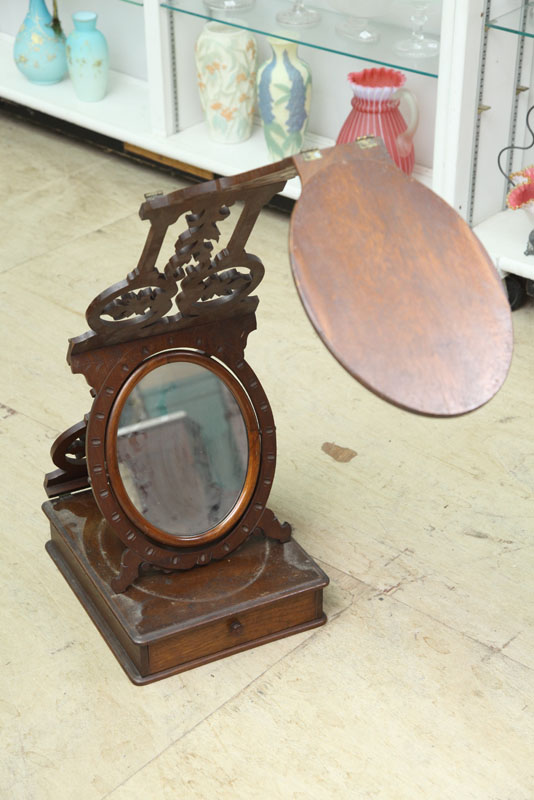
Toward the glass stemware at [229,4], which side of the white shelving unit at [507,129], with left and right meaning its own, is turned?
right

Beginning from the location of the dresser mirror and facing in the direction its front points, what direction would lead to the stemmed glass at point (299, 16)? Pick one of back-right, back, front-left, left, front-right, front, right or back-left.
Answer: back-left

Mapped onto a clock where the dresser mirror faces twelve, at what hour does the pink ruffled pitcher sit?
The pink ruffled pitcher is roughly at 8 o'clock from the dresser mirror.

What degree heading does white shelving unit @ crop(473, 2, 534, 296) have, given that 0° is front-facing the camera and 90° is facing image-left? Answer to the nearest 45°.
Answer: approximately 45°

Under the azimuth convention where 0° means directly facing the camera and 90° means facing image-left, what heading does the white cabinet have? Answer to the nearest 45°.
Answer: approximately 45°
